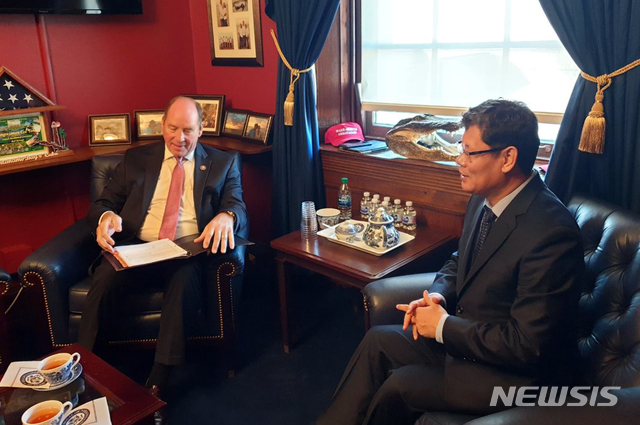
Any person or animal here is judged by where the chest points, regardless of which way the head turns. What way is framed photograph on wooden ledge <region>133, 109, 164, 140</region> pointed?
toward the camera

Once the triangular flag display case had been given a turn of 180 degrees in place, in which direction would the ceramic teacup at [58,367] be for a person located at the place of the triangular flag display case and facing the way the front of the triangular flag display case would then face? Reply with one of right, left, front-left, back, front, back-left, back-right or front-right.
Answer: back-left

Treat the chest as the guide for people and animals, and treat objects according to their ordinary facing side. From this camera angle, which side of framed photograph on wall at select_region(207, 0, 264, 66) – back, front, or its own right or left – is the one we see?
front

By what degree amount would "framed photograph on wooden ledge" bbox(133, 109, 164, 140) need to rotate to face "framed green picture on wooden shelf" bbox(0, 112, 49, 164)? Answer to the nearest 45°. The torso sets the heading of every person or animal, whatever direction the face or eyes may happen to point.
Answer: approximately 45° to its right

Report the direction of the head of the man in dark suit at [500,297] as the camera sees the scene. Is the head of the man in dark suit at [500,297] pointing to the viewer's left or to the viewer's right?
to the viewer's left

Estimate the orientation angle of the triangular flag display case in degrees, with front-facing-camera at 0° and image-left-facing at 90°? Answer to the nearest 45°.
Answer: approximately 315°

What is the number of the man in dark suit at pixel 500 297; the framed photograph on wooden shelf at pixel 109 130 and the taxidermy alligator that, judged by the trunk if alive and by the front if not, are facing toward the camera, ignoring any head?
1

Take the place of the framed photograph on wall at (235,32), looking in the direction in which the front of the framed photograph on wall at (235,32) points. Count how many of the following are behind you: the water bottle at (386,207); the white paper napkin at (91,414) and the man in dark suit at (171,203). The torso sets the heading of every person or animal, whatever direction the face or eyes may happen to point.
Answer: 0

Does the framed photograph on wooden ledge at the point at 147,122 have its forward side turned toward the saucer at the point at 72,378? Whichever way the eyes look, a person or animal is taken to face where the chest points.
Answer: yes

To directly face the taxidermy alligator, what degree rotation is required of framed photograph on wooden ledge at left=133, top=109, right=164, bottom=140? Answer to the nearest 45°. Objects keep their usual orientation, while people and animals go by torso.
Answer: approximately 45° to its left

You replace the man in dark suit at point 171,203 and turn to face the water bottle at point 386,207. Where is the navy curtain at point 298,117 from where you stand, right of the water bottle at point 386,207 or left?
left

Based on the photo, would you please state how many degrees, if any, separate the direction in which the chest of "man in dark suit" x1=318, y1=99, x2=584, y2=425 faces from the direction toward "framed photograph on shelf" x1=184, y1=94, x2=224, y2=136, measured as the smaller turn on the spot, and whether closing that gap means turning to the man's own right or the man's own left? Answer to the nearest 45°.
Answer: approximately 45° to the man's own right

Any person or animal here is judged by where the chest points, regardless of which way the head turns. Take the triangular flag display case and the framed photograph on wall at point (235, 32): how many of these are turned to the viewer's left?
0

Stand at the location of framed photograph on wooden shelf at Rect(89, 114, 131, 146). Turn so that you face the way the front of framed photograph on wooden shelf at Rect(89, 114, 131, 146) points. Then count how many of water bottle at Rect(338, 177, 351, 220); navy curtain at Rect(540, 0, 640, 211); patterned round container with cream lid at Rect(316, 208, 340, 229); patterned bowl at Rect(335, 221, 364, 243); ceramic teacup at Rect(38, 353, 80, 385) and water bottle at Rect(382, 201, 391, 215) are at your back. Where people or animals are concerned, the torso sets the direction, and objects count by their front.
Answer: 0

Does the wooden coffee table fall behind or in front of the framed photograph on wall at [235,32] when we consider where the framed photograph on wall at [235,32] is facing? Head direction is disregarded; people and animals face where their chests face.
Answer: in front

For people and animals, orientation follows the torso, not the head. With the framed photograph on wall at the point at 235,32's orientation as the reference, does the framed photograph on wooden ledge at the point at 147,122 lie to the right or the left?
on its right
